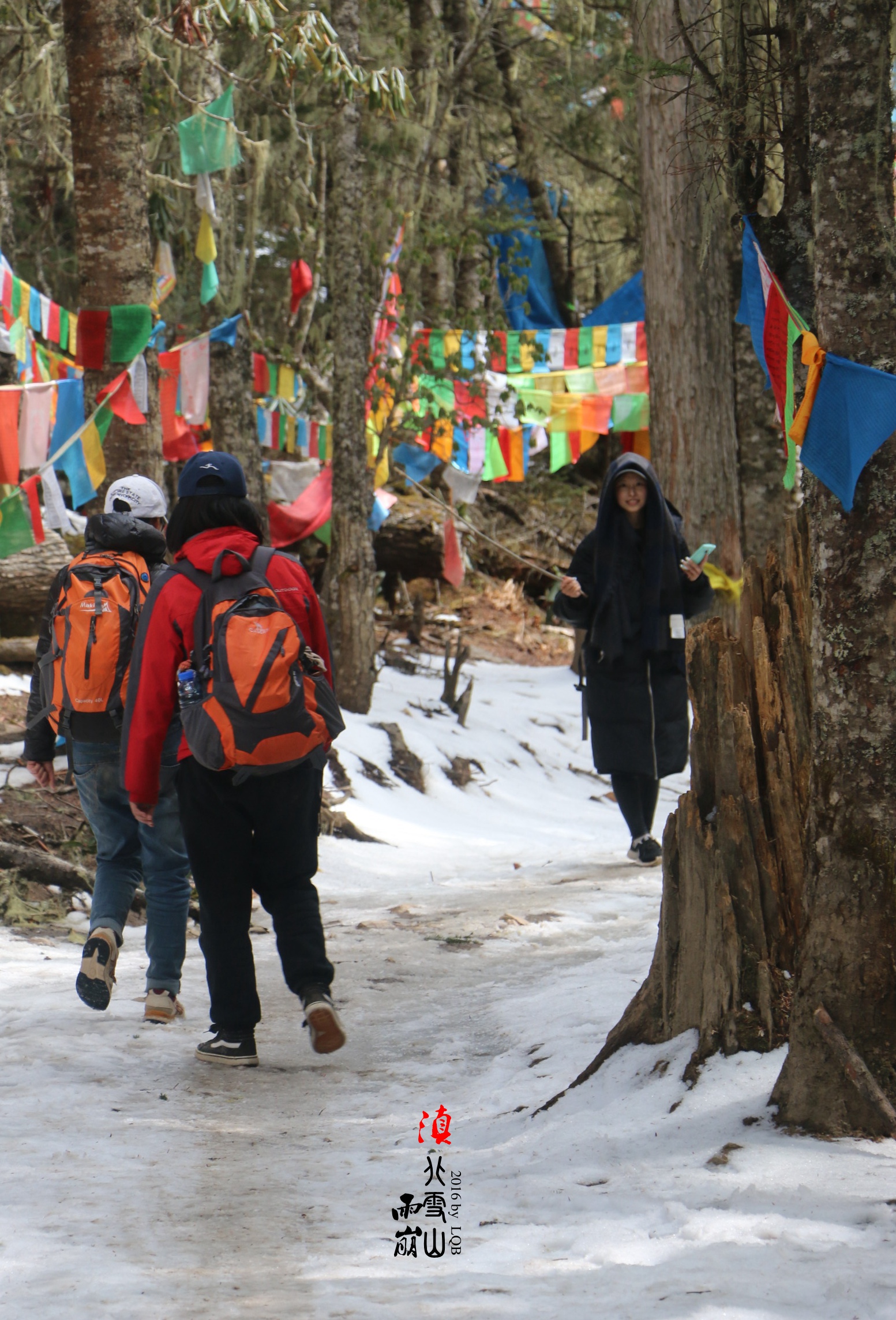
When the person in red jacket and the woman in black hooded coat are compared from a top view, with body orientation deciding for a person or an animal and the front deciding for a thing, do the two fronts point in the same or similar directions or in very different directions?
very different directions

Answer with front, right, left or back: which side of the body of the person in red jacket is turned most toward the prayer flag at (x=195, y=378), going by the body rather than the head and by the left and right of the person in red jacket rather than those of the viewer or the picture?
front

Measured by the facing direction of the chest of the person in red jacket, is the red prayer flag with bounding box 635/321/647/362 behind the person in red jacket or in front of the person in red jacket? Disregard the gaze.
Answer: in front

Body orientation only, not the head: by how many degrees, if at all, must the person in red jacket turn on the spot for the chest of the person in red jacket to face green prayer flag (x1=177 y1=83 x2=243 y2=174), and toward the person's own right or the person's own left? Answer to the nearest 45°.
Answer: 0° — they already face it

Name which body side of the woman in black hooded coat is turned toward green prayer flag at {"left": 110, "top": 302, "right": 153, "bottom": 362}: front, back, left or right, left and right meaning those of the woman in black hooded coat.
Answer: right

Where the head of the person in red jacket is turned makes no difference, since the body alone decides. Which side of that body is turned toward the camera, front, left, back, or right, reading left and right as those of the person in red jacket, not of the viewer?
back

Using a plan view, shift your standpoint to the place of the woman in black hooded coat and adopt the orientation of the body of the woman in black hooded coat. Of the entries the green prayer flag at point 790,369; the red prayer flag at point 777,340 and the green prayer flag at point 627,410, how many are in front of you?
2

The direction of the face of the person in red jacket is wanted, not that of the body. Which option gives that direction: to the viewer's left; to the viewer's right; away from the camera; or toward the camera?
away from the camera

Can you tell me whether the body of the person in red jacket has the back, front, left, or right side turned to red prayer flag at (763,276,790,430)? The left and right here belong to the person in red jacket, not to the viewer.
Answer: right

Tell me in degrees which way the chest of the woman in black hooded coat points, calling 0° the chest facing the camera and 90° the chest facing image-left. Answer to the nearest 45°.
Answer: approximately 0°

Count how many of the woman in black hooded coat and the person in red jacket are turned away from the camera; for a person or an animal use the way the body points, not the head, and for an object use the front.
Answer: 1

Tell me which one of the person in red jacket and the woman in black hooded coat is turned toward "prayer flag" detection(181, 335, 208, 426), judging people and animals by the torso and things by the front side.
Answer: the person in red jacket

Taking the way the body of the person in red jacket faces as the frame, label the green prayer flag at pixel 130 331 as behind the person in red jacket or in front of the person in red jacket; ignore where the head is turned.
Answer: in front
